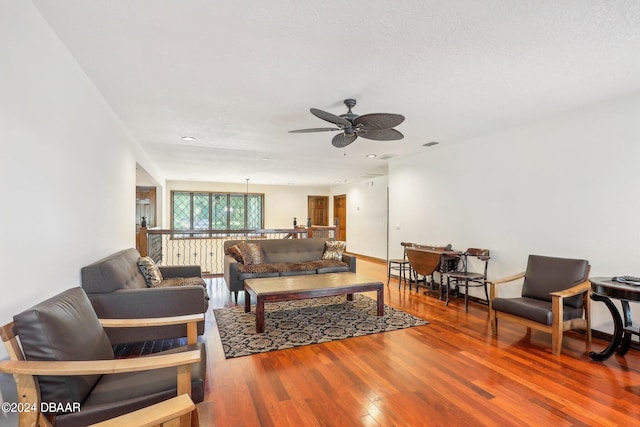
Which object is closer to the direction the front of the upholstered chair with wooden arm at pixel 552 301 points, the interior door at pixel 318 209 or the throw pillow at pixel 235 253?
the throw pillow

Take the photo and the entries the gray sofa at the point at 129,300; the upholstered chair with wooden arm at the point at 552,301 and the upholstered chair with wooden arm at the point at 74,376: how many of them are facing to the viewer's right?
2

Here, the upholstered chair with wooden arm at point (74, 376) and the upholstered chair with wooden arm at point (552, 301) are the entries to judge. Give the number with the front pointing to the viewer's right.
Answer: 1

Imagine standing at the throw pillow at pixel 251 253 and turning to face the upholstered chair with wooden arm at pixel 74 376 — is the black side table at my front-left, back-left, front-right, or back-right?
front-left

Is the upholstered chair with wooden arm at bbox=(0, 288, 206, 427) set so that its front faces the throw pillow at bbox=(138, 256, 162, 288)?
no

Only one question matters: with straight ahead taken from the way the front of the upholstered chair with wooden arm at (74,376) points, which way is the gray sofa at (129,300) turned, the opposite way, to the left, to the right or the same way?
the same way

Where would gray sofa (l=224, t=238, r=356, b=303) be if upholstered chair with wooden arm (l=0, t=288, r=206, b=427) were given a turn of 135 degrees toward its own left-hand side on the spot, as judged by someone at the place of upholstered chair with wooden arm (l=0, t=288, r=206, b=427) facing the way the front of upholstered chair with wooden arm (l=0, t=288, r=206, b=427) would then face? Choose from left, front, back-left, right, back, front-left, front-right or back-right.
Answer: right

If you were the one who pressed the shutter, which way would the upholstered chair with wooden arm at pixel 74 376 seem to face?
facing to the right of the viewer

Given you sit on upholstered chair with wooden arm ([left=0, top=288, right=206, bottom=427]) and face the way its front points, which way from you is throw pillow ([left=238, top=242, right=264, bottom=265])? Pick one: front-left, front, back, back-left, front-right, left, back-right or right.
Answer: front-left

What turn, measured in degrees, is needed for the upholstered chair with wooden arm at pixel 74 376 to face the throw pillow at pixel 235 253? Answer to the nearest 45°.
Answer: approximately 45° to its left

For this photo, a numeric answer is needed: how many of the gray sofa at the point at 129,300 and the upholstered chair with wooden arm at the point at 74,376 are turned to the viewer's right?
2

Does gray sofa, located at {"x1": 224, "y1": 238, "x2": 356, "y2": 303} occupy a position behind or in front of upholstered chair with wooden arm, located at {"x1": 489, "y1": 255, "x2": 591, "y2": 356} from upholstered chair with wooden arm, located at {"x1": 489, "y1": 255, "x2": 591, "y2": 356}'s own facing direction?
in front

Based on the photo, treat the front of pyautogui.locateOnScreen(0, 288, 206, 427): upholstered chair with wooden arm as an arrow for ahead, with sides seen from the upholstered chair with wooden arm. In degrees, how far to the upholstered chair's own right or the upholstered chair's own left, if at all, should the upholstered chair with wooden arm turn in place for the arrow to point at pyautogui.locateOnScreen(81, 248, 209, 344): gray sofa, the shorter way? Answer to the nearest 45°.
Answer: approximately 90° to the upholstered chair's own left

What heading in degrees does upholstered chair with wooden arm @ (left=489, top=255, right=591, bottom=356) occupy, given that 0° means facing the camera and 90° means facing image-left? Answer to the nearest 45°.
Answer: approximately 45°

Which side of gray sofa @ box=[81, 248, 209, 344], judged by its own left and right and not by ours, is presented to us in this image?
right

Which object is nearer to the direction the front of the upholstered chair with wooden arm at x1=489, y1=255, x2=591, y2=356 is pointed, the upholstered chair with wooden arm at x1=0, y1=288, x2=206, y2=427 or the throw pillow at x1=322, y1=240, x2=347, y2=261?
the upholstered chair with wooden arm

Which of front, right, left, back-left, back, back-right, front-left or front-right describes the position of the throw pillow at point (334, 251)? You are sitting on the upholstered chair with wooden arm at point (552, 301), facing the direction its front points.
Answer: front-right
